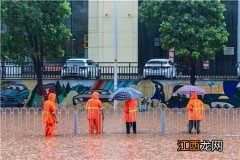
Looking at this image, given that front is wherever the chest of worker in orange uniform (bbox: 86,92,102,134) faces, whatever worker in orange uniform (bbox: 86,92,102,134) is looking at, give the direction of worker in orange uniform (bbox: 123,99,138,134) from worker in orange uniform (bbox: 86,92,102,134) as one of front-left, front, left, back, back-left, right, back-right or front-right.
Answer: right

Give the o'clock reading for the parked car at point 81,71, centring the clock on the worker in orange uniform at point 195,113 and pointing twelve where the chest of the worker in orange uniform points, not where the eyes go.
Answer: The parked car is roughly at 11 o'clock from the worker in orange uniform.

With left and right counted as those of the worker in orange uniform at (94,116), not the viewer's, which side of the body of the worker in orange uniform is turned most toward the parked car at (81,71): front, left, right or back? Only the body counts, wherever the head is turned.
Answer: front

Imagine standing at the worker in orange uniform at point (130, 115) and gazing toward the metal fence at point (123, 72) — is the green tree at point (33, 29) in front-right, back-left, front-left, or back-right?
front-left

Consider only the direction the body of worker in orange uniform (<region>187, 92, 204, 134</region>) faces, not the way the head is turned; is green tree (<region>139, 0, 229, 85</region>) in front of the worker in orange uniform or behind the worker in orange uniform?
in front

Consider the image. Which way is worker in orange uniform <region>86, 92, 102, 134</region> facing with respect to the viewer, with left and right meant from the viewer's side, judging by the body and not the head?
facing away from the viewer

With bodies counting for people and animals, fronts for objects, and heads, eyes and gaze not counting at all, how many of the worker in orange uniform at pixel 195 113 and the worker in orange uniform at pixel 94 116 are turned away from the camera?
2

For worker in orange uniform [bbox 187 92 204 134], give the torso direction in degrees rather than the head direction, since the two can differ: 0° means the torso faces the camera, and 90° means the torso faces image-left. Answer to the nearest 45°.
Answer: approximately 180°

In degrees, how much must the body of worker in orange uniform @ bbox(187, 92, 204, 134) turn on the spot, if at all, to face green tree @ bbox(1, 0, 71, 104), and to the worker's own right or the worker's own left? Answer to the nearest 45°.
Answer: approximately 45° to the worker's own left

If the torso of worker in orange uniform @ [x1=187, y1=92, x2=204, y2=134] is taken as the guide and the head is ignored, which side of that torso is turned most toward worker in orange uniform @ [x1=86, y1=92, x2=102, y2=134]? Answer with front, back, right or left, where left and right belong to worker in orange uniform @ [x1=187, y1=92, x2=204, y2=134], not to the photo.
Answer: left

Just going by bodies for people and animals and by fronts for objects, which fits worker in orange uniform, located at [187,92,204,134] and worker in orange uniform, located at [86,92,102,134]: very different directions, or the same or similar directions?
same or similar directions

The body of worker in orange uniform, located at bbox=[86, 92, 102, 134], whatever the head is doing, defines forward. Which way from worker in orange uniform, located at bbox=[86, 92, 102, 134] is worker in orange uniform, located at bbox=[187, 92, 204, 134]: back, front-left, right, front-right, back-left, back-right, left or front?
right

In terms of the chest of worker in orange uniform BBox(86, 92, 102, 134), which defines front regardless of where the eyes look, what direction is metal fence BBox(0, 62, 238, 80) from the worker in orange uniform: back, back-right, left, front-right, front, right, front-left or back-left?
front
